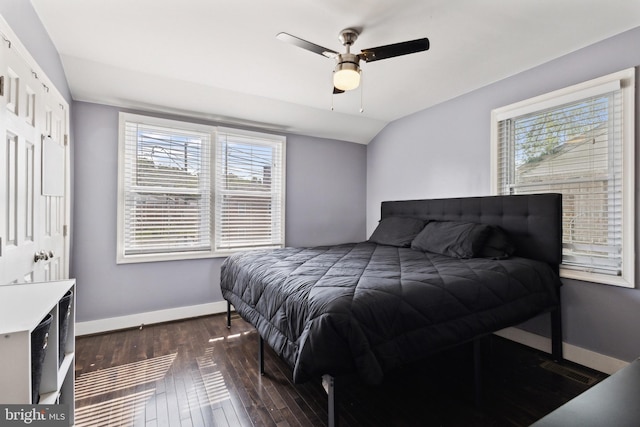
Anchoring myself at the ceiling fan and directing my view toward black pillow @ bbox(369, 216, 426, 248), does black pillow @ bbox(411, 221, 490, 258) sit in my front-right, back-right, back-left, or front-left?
front-right

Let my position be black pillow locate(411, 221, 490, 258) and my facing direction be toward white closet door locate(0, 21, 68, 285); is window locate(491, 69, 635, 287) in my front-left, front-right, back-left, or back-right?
back-left

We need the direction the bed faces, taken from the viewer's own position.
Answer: facing the viewer and to the left of the viewer

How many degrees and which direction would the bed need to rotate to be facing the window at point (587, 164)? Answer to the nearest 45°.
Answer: approximately 180°

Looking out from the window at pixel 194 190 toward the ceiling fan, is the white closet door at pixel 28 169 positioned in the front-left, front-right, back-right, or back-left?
front-right

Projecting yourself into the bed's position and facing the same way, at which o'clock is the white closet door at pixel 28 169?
The white closet door is roughly at 1 o'clock from the bed.

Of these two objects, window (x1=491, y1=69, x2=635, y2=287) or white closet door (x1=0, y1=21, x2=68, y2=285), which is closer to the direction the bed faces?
the white closet door
